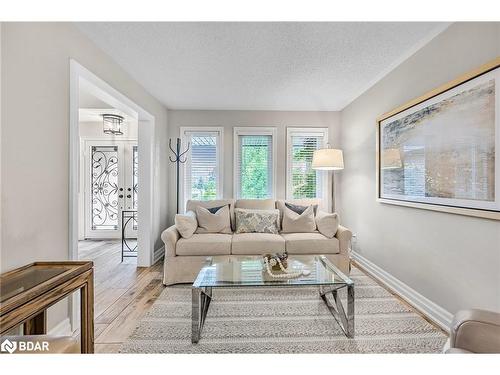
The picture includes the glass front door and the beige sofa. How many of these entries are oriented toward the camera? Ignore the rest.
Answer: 2

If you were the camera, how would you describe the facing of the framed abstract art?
facing the viewer and to the left of the viewer

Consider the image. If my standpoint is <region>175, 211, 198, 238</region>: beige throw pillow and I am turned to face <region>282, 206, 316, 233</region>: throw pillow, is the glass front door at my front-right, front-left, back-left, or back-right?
back-left

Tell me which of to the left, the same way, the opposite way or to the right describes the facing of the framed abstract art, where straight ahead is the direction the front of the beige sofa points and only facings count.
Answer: to the right

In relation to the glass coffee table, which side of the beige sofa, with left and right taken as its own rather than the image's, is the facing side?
front

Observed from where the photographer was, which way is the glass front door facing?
facing the viewer

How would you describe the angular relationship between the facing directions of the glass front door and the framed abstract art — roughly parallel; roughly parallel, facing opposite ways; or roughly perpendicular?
roughly perpendicular

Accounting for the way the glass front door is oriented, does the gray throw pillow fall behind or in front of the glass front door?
in front

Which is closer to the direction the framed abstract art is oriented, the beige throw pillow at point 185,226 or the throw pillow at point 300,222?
the beige throw pillow

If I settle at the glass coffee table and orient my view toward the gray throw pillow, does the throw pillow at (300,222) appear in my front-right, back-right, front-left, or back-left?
front-right

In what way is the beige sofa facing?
toward the camera
